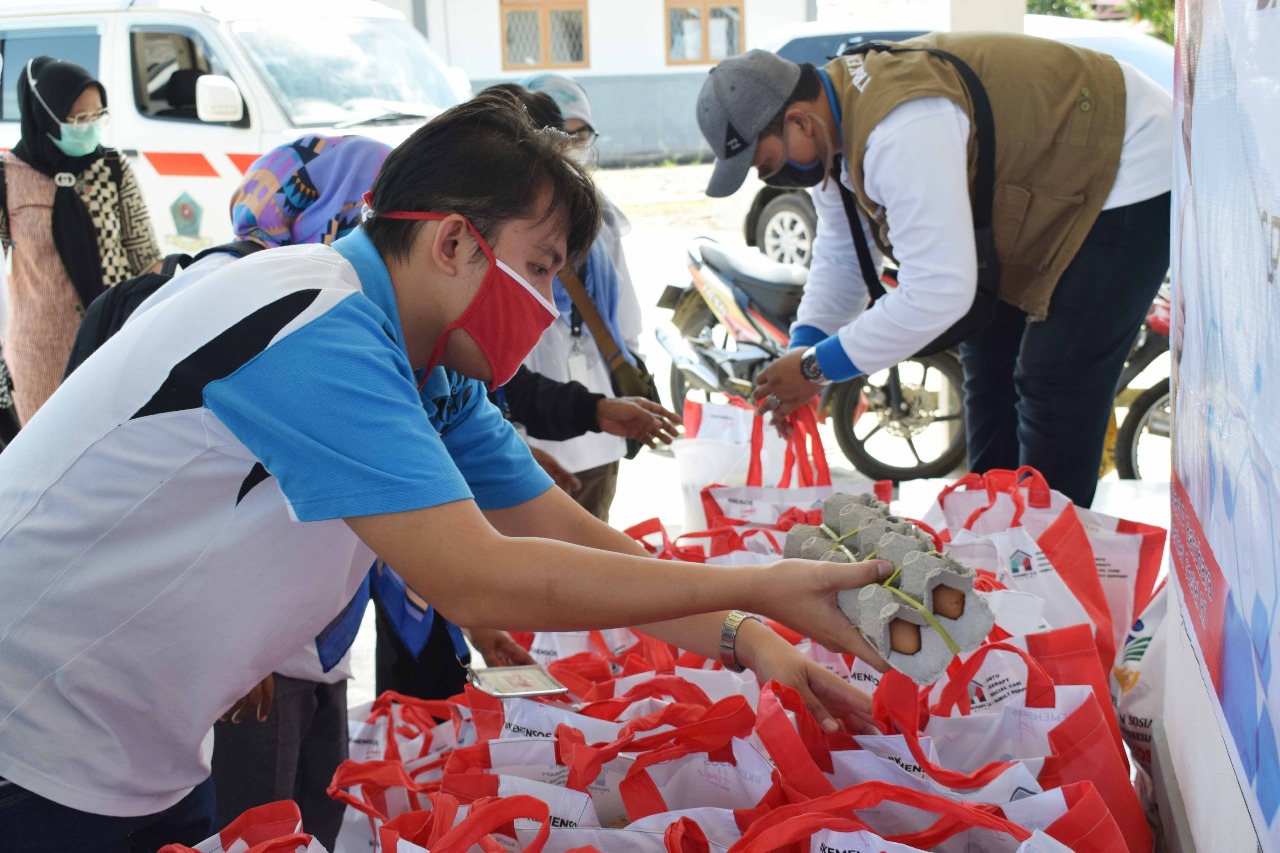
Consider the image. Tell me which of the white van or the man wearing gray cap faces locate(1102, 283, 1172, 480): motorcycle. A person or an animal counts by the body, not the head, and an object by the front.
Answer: the white van

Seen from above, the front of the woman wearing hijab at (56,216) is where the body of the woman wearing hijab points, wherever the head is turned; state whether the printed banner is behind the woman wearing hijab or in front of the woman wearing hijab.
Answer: in front

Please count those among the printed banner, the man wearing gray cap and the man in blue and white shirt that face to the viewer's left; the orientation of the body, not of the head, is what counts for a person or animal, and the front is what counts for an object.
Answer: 2

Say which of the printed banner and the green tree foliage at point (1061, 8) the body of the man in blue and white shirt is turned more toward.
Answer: the printed banner

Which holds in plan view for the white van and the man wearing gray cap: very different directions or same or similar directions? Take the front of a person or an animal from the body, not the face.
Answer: very different directions

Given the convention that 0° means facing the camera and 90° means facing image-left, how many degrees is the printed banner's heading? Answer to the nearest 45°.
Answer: approximately 90°

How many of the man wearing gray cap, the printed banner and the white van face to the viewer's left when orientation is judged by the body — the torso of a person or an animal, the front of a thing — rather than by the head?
2

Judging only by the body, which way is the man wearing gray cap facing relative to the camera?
to the viewer's left
